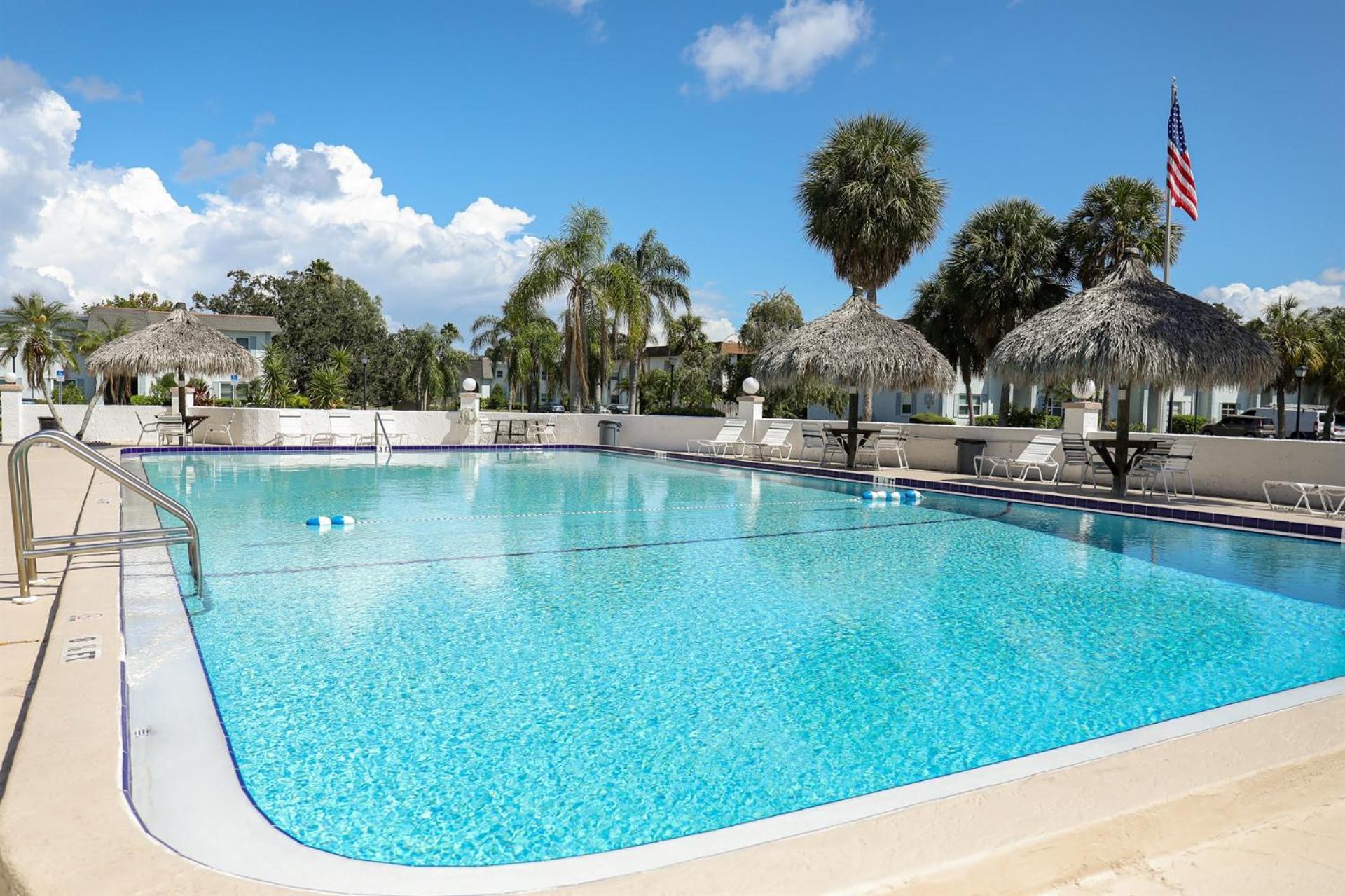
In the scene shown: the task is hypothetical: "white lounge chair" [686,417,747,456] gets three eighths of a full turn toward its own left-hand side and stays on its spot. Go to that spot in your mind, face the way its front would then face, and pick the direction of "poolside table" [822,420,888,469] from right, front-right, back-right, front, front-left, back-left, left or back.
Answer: front-right

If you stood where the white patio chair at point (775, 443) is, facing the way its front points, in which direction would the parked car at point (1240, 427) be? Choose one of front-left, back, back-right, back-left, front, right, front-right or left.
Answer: back

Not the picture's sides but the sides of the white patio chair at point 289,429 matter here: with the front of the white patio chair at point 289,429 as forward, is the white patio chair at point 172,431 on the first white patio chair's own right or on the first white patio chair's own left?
on the first white patio chair's own right

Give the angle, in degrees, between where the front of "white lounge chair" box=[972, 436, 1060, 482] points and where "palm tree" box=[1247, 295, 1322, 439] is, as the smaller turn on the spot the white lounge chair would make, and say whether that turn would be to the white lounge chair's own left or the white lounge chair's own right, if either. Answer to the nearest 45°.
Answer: approximately 135° to the white lounge chair's own right

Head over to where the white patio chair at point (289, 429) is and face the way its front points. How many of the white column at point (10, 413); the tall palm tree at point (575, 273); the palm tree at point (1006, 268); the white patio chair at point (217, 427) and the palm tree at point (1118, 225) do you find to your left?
3
